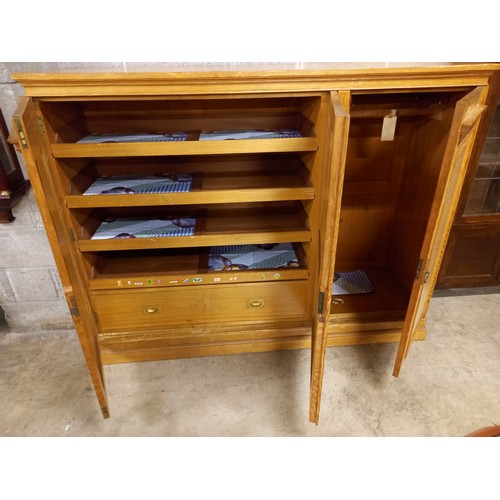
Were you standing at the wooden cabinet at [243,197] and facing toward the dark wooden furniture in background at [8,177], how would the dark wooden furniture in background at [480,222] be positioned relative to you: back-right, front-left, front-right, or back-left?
back-right

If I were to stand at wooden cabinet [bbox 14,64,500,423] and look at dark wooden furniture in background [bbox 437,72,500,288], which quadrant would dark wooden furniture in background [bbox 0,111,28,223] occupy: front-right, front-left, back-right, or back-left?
back-left

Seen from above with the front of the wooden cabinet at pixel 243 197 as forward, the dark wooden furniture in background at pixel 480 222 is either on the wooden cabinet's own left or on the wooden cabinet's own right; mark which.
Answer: on the wooden cabinet's own left

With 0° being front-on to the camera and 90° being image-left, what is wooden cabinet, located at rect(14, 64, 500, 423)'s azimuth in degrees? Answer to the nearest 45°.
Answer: approximately 0°

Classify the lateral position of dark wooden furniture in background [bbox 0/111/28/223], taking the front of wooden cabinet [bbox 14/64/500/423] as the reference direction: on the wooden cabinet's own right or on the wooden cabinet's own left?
on the wooden cabinet's own right
